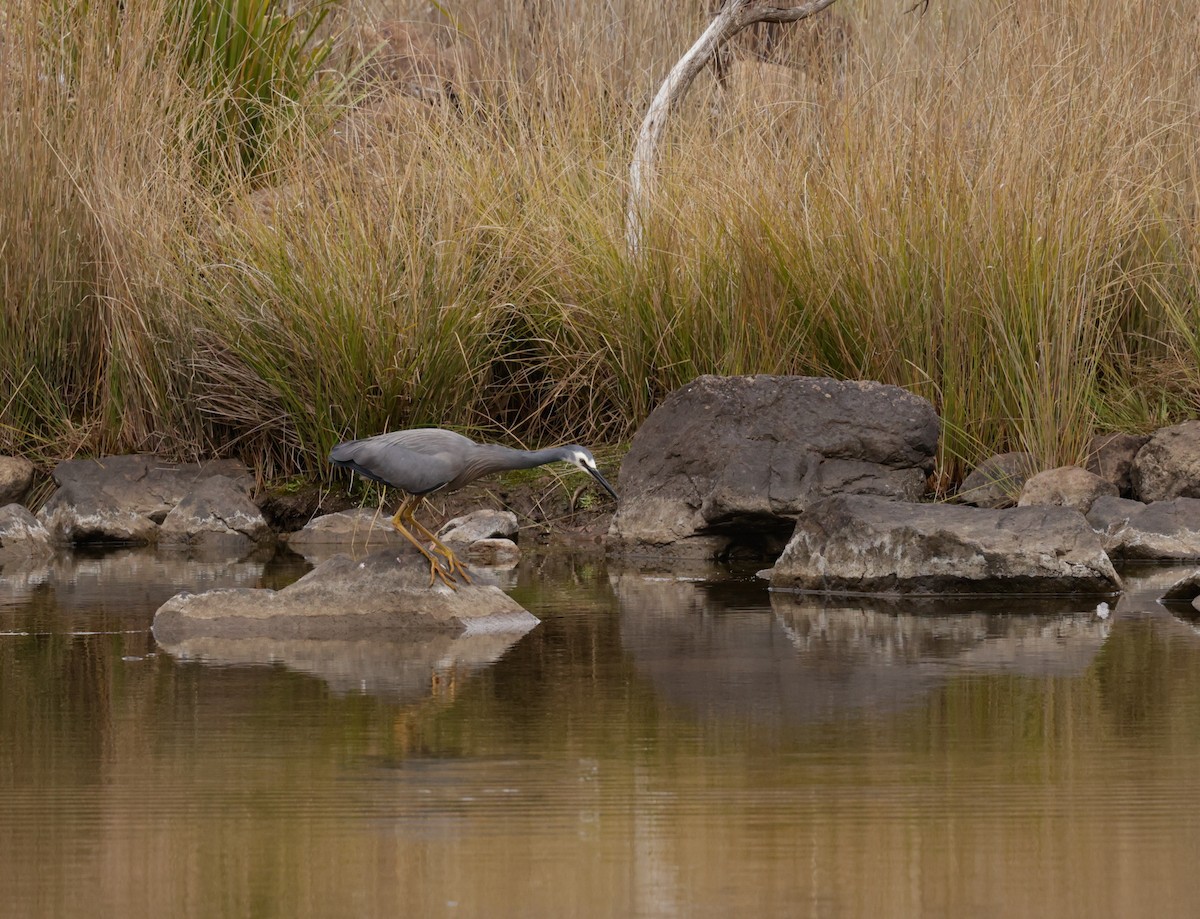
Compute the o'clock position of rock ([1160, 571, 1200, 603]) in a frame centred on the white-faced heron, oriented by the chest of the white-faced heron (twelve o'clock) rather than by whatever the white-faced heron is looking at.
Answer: The rock is roughly at 12 o'clock from the white-faced heron.

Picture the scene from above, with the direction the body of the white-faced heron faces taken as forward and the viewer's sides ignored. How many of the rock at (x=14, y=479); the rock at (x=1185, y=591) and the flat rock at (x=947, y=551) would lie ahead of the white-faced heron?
2

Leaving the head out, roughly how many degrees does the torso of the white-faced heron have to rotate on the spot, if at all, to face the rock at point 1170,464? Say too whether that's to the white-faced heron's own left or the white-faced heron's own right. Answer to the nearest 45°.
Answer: approximately 45° to the white-faced heron's own left

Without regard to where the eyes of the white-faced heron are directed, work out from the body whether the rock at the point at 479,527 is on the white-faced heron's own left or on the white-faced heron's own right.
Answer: on the white-faced heron's own left

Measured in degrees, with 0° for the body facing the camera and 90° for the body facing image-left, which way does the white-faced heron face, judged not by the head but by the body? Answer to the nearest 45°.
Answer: approximately 270°

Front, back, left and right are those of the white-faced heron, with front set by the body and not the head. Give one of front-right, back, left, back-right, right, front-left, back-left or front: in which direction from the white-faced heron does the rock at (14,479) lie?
back-left

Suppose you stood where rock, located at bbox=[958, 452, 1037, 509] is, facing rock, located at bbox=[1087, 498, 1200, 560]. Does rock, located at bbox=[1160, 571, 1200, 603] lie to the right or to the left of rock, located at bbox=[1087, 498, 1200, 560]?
right

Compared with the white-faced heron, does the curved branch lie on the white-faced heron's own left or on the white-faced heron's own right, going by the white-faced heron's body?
on the white-faced heron's own left

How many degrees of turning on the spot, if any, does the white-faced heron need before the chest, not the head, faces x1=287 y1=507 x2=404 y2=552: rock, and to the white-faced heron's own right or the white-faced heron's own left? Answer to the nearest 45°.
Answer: approximately 90° to the white-faced heron's own left

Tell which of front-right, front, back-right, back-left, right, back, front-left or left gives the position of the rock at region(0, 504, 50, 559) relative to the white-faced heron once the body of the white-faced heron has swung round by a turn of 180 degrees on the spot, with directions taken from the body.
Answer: front-right

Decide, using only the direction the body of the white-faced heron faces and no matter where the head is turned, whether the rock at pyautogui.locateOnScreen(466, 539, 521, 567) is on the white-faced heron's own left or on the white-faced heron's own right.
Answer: on the white-faced heron's own left

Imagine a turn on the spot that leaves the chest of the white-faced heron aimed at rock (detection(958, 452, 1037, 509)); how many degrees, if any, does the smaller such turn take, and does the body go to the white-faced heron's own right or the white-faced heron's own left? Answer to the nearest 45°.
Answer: approximately 45° to the white-faced heron's own left
